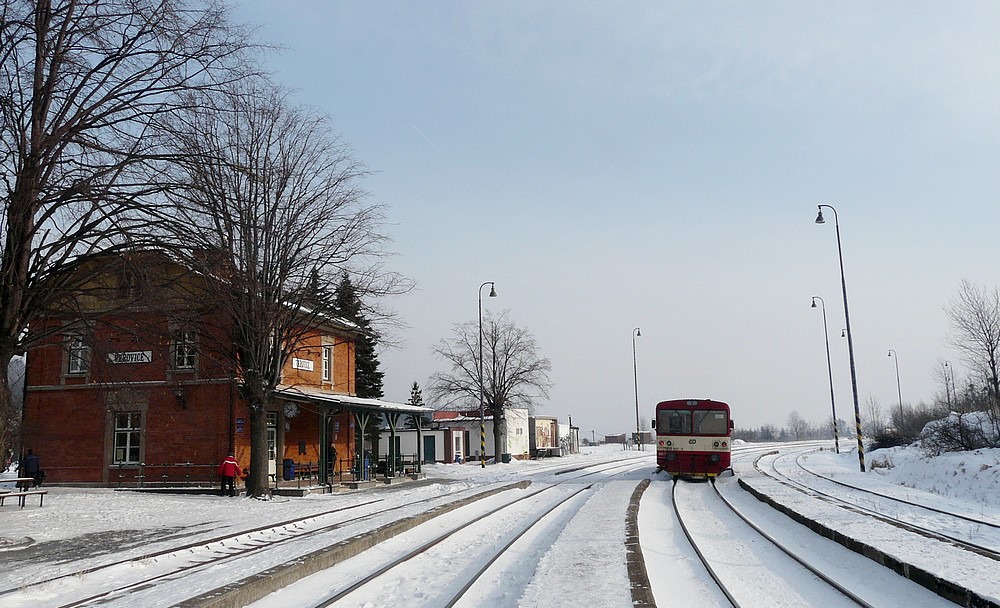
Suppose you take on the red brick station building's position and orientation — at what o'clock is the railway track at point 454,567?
The railway track is roughly at 1 o'clock from the red brick station building.

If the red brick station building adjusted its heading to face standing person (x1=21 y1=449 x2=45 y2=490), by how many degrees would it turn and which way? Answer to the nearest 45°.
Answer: approximately 135° to its right

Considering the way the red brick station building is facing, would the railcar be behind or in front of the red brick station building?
in front

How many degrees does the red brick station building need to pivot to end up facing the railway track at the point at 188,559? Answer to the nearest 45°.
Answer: approximately 45° to its right

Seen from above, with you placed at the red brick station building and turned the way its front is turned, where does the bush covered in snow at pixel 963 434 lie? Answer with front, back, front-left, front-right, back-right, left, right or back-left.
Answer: front-left

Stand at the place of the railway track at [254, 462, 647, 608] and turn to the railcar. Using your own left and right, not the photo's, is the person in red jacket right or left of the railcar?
left

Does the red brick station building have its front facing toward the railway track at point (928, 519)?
yes

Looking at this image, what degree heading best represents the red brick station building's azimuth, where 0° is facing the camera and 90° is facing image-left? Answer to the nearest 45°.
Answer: approximately 315°

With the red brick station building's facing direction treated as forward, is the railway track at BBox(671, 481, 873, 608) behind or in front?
in front

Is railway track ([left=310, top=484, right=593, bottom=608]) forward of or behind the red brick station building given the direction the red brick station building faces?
forward

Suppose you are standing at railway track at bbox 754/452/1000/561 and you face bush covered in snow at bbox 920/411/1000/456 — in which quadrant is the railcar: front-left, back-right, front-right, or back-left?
front-left
